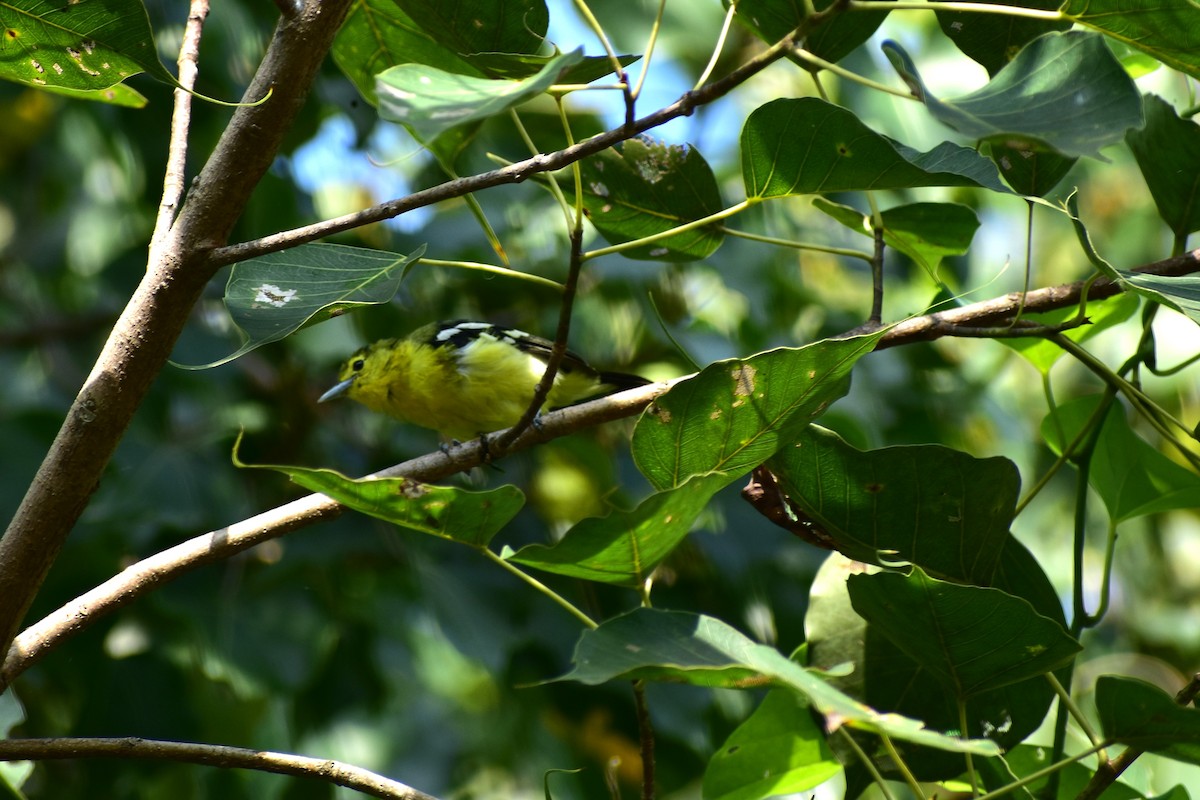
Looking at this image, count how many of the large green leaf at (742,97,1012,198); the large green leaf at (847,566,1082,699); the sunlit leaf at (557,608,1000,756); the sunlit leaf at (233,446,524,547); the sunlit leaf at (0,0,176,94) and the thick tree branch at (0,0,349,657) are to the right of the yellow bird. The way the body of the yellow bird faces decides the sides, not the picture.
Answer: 0

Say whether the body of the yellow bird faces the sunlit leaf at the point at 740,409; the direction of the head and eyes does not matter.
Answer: no

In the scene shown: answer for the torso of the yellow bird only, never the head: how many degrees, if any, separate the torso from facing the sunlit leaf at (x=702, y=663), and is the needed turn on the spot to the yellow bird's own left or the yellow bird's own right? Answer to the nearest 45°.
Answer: approximately 90° to the yellow bird's own left

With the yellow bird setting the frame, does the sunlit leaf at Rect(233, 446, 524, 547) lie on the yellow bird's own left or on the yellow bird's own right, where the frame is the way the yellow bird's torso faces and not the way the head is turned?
on the yellow bird's own left

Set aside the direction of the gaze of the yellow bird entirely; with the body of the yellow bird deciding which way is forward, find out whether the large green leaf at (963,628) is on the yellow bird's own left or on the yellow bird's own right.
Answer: on the yellow bird's own left

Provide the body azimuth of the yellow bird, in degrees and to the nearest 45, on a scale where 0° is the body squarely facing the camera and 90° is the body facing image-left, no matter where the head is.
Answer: approximately 90°
